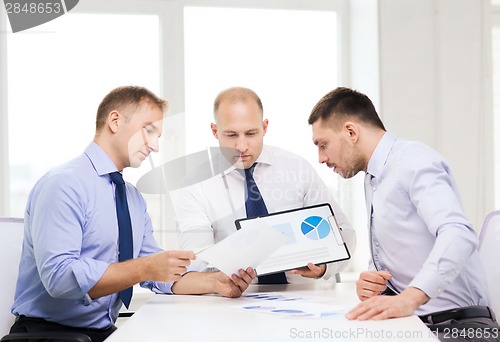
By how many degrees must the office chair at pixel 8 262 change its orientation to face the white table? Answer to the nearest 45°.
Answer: approximately 45° to its right

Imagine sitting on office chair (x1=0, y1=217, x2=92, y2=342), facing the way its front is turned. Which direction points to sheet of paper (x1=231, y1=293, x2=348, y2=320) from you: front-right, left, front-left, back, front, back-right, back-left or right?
front-right

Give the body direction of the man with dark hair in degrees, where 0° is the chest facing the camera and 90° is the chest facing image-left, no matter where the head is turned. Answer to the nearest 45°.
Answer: approximately 90°

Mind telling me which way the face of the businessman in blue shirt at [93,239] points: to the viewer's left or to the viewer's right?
to the viewer's right

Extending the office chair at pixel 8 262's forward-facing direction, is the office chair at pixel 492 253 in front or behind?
in front

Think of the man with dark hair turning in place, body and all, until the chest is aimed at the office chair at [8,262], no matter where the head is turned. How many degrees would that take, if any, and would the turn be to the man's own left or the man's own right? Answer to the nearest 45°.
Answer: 0° — they already face it

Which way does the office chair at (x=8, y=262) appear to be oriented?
to the viewer's right

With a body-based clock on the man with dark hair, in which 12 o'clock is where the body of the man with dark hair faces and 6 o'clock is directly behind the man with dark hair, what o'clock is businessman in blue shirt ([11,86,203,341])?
The businessman in blue shirt is roughly at 12 o'clock from the man with dark hair.

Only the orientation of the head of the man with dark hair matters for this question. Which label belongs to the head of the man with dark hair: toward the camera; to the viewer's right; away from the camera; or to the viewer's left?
to the viewer's left

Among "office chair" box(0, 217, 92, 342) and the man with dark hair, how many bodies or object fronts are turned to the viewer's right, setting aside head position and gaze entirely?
1
